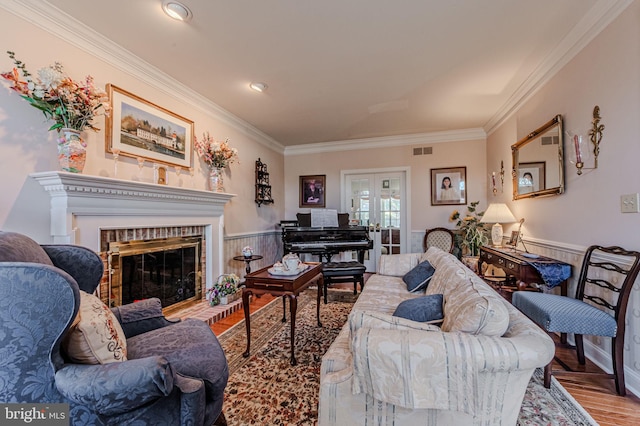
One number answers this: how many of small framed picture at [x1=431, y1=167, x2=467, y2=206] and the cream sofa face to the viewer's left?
1

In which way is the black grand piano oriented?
toward the camera

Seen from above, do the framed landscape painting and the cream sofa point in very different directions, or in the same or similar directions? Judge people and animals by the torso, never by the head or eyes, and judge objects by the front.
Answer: very different directions

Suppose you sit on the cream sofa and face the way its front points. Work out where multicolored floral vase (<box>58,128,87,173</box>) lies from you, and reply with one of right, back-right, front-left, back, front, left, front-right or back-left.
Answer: front

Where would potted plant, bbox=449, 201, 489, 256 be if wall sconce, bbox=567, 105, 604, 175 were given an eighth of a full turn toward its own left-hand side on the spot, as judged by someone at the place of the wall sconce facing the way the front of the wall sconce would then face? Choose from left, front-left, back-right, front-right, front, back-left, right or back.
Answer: back-right

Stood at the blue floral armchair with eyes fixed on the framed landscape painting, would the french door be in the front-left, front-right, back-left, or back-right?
front-right

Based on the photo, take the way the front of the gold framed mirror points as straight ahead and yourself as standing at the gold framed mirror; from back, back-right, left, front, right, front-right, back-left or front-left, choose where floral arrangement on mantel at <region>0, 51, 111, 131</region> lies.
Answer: front

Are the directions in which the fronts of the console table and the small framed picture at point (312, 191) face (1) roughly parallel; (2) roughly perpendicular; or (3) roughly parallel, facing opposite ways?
roughly perpendicular

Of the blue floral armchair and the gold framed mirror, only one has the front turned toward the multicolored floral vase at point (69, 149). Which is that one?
the gold framed mirror

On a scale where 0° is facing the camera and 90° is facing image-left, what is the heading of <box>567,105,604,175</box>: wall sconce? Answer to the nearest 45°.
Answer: approximately 45°

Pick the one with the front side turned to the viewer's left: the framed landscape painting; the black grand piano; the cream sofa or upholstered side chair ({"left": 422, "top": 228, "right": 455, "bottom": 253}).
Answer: the cream sofa

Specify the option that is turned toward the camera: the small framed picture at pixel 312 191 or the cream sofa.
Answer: the small framed picture

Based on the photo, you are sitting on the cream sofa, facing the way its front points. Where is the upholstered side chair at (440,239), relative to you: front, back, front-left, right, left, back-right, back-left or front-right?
right

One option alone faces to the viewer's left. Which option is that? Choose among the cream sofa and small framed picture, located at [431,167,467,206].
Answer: the cream sofa

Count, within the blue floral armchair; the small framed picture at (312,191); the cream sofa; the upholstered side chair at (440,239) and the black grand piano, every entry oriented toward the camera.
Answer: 3

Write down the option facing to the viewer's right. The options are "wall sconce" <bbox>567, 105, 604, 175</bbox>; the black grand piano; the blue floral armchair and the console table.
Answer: the blue floral armchair

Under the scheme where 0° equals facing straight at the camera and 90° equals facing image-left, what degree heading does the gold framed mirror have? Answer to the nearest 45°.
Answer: approximately 45°

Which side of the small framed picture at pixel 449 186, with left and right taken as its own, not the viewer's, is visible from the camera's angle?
front

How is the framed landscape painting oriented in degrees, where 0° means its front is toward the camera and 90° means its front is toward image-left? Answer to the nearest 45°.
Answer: approximately 315°

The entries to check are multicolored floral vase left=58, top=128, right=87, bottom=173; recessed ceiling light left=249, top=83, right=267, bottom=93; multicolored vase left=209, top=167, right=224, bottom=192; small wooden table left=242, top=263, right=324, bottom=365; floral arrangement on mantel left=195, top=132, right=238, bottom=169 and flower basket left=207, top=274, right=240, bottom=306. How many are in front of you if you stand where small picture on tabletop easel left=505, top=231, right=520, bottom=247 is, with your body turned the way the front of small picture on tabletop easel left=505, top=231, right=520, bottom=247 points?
6

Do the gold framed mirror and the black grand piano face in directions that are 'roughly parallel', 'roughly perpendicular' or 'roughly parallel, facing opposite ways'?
roughly perpendicular

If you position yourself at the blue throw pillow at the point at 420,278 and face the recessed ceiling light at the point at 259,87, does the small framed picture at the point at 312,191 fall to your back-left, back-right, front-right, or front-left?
front-right

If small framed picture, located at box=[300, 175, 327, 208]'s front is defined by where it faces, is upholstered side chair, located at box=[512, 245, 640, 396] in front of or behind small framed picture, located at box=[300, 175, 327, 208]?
in front
